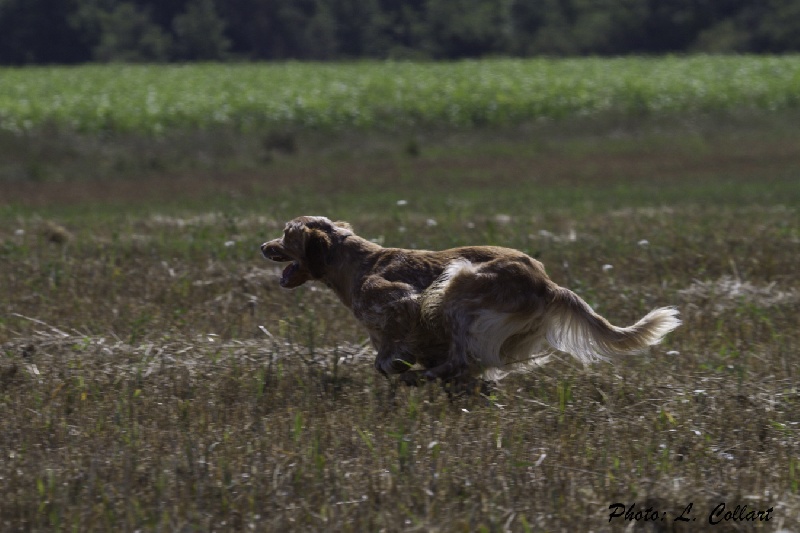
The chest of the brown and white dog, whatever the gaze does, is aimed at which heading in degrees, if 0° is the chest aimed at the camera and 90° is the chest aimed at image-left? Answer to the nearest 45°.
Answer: approximately 90°
